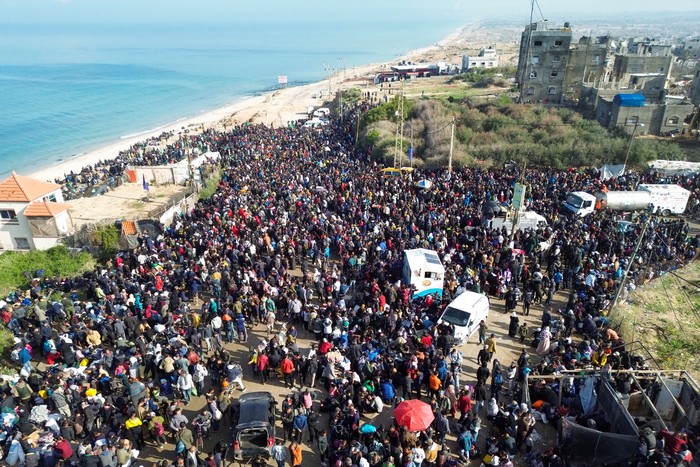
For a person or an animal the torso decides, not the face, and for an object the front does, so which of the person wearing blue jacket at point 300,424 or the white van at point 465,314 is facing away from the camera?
the person wearing blue jacket

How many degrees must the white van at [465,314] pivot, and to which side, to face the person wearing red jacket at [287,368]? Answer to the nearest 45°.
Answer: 0° — it already faces them

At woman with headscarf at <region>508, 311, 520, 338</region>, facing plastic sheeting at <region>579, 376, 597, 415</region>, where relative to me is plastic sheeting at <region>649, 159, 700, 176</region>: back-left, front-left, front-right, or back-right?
back-left

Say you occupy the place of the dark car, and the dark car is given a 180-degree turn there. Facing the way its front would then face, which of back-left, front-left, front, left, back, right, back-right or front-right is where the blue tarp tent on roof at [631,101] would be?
back-left

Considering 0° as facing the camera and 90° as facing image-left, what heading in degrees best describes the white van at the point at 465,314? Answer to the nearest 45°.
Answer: approximately 45°

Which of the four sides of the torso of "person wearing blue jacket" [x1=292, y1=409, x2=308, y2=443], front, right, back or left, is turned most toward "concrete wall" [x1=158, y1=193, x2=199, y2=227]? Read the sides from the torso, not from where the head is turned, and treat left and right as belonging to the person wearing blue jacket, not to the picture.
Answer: front

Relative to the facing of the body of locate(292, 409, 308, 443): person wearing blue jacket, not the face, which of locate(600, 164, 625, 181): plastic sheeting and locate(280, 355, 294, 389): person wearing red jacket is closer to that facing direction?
the person wearing red jacket

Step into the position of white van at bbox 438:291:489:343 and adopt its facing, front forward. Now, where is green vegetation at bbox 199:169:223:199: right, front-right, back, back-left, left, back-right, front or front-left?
right

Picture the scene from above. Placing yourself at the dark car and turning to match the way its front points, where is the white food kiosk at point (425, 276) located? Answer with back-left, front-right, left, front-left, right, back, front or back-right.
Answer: front-right

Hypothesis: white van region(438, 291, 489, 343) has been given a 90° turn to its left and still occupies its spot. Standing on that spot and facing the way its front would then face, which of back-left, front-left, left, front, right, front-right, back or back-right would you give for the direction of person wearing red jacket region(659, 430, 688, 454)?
front

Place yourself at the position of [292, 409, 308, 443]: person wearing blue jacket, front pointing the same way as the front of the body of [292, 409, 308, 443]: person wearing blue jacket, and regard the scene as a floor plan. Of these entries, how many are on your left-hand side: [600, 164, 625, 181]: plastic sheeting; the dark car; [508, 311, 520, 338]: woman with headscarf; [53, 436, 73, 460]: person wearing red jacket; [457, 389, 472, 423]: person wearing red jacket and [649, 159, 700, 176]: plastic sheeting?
2

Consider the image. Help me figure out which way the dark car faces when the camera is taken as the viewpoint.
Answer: facing away from the viewer

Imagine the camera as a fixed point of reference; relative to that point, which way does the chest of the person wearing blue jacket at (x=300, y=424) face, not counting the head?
away from the camera

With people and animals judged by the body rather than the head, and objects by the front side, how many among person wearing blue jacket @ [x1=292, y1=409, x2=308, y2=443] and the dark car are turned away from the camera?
2

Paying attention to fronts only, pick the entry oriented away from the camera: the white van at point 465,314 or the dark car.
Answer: the dark car
